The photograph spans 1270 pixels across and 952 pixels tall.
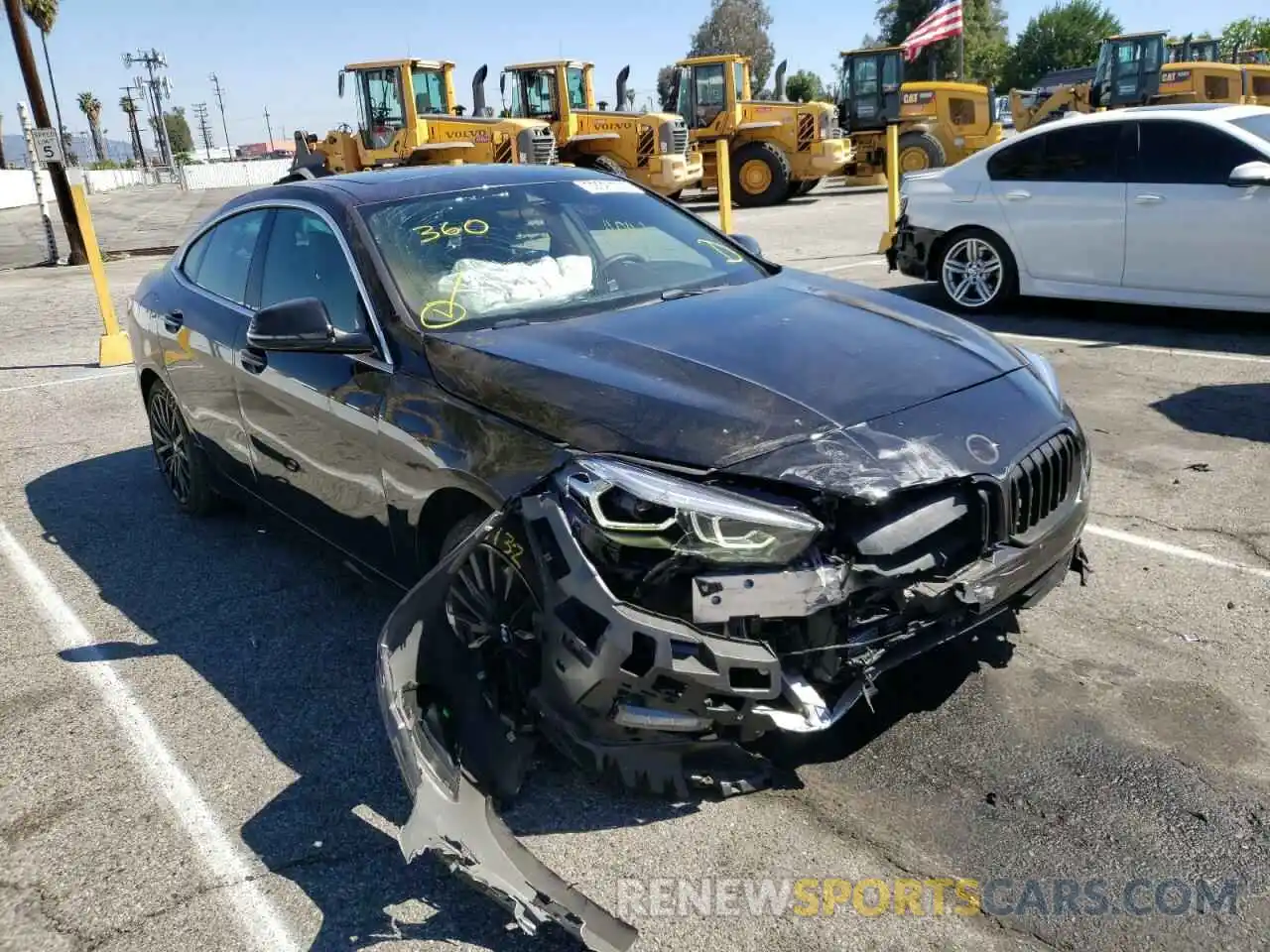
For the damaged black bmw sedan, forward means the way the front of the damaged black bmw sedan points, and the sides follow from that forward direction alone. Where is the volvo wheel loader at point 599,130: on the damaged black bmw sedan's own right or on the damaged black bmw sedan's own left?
on the damaged black bmw sedan's own left

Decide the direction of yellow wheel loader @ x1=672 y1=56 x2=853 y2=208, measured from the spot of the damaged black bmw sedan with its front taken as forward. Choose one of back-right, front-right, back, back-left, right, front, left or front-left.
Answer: back-left

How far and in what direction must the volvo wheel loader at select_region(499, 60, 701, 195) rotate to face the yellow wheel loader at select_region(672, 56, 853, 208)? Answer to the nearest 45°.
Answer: approximately 135° to its right

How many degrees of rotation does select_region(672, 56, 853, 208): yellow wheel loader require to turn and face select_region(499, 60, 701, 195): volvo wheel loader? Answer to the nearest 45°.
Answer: approximately 45° to its left

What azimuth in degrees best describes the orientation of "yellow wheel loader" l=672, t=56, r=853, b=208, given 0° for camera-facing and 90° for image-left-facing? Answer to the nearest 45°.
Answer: approximately 135°

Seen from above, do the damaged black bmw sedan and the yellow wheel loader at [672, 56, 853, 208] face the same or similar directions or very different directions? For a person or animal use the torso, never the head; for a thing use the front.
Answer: very different directions

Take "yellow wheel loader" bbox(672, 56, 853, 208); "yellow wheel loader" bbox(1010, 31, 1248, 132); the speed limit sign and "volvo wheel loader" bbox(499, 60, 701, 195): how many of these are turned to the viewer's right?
0

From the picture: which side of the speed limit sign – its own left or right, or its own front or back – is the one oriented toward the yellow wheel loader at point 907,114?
left

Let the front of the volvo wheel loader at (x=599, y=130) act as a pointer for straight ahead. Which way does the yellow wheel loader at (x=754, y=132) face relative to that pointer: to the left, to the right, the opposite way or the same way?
the same way

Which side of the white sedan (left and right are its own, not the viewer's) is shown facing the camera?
right

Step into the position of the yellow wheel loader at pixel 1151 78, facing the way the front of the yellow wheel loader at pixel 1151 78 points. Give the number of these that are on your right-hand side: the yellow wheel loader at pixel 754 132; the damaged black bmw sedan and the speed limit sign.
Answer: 0

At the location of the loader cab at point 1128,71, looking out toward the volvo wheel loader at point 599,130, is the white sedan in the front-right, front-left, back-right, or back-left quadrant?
front-left

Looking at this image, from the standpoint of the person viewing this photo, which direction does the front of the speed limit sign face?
facing the viewer

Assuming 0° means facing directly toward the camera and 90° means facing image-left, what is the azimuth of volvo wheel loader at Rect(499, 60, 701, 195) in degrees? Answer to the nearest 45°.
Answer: approximately 135°

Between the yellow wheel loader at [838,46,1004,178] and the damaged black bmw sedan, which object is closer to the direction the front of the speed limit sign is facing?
the damaged black bmw sedan

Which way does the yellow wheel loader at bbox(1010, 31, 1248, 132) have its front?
to the viewer's left

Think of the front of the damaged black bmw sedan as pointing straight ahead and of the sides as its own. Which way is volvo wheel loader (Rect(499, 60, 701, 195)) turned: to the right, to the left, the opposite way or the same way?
the opposite way

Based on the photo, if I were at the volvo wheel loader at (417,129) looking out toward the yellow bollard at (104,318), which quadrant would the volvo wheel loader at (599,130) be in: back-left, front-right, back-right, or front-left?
back-left
